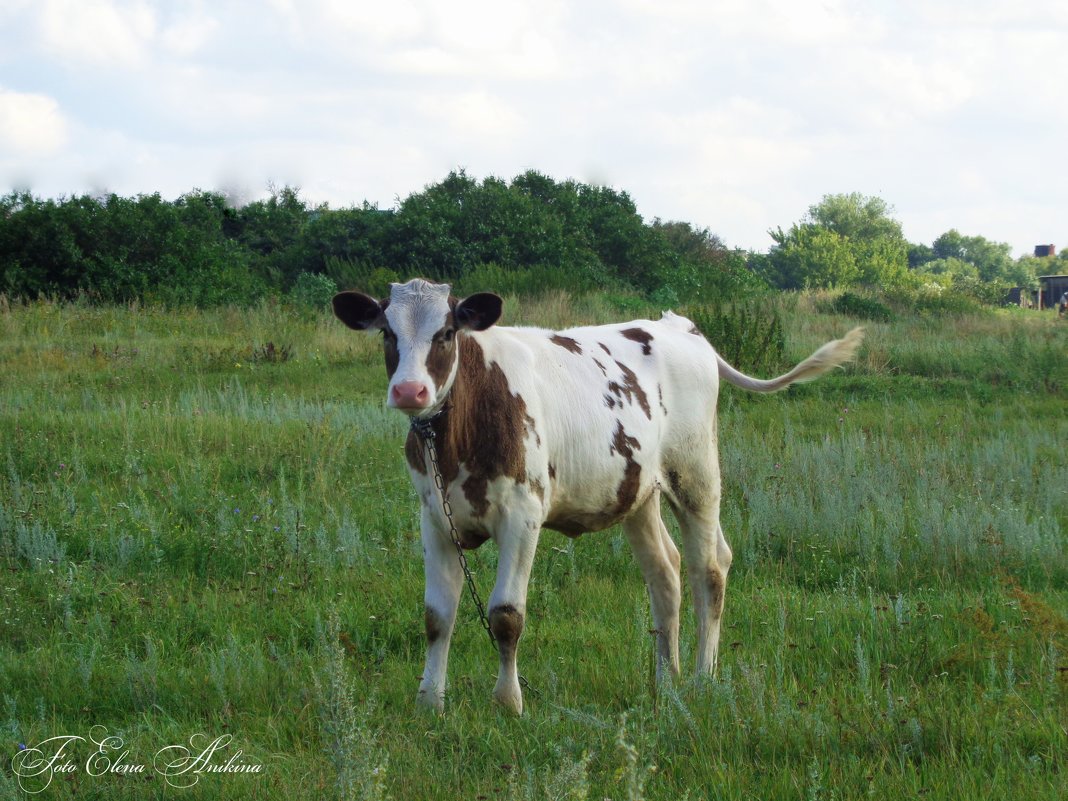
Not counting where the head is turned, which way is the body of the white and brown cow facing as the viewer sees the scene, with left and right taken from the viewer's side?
facing the viewer and to the left of the viewer

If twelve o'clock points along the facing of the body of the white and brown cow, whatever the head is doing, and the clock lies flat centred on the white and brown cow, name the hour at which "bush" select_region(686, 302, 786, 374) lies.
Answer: The bush is roughly at 5 o'clock from the white and brown cow.

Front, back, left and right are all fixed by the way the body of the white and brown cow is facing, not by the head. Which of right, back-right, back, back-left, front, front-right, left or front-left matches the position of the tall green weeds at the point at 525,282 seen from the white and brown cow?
back-right

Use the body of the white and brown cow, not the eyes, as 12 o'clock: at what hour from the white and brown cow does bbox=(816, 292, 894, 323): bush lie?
The bush is roughly at 5 o'clock from the white and brown cow.

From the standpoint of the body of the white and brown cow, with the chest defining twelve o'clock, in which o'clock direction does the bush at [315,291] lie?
The bush is roughly at 4 o'clock from the white and brown cow.

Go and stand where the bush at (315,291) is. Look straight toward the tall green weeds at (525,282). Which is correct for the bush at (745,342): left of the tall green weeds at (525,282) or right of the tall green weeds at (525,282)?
right

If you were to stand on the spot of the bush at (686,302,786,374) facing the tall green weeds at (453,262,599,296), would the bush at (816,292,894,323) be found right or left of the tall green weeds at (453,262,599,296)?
right
